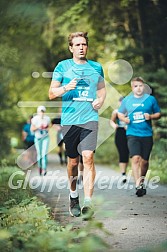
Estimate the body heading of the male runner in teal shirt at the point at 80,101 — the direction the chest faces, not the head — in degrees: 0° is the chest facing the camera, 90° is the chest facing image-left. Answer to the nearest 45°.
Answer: approximately 0°
